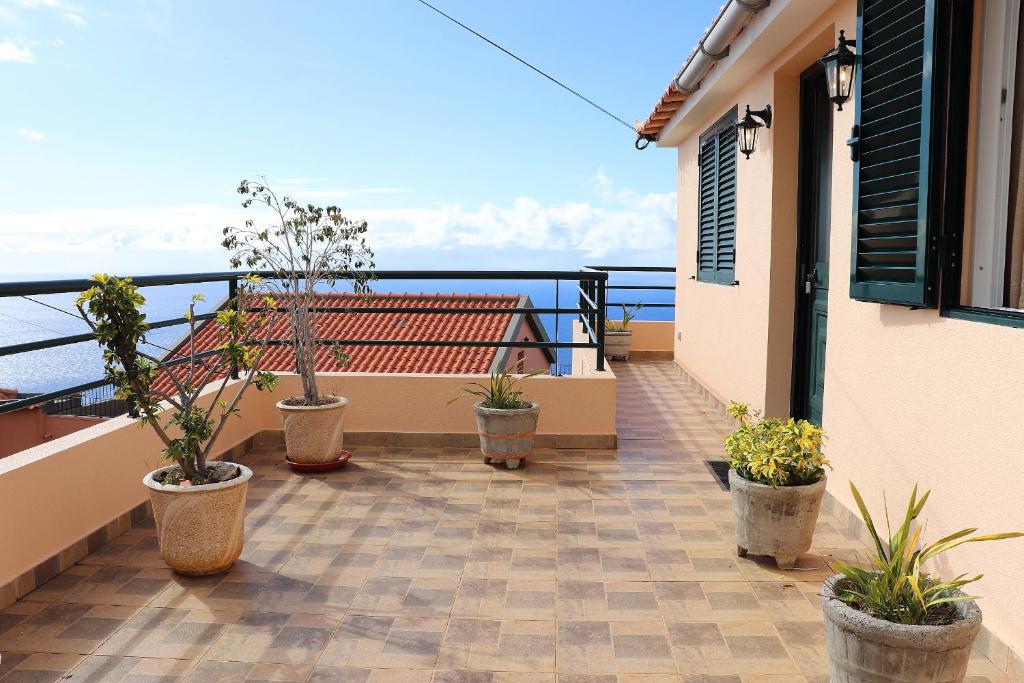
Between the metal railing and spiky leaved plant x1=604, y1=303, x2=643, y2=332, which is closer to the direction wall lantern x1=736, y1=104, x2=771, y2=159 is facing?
the metal railing

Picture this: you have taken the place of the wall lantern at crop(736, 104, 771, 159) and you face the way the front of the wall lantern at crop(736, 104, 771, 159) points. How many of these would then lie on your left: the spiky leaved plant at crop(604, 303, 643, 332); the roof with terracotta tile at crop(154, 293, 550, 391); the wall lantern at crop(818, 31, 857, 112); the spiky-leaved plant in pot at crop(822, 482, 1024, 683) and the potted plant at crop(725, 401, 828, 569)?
3

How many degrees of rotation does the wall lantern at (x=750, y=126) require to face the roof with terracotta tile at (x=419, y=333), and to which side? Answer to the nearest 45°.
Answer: approximately 45° to its right

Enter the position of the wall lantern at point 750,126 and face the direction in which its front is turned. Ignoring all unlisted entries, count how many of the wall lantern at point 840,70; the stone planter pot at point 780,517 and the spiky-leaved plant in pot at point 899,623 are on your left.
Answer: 3

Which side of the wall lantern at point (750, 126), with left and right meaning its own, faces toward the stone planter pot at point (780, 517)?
left

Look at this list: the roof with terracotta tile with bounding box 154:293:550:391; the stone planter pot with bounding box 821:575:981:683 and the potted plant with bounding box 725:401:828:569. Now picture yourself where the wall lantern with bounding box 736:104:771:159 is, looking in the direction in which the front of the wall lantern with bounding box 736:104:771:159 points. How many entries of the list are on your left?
2

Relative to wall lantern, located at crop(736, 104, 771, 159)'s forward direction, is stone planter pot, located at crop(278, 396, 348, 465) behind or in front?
in front

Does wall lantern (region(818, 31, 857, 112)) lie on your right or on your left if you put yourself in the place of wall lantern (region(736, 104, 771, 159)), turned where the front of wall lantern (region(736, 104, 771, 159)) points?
on your left

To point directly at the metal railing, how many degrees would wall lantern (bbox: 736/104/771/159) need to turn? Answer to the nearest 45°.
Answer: approximately 45° to its left

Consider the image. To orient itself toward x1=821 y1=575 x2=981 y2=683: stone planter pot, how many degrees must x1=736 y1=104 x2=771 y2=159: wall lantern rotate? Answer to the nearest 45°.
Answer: approximately 90° to its left

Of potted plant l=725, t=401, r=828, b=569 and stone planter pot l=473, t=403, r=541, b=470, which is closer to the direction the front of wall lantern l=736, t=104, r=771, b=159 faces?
the stone planter pot

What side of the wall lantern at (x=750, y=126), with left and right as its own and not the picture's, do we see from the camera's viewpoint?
left

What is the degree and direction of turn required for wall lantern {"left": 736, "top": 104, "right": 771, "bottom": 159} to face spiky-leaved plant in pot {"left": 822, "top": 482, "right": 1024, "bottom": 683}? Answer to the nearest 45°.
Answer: approximately 90° to its left

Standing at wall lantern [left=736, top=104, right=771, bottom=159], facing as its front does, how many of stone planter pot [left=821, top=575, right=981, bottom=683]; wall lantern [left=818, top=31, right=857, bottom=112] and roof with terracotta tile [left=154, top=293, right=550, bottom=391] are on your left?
2

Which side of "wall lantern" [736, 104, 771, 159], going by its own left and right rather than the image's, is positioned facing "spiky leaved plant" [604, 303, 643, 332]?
right
